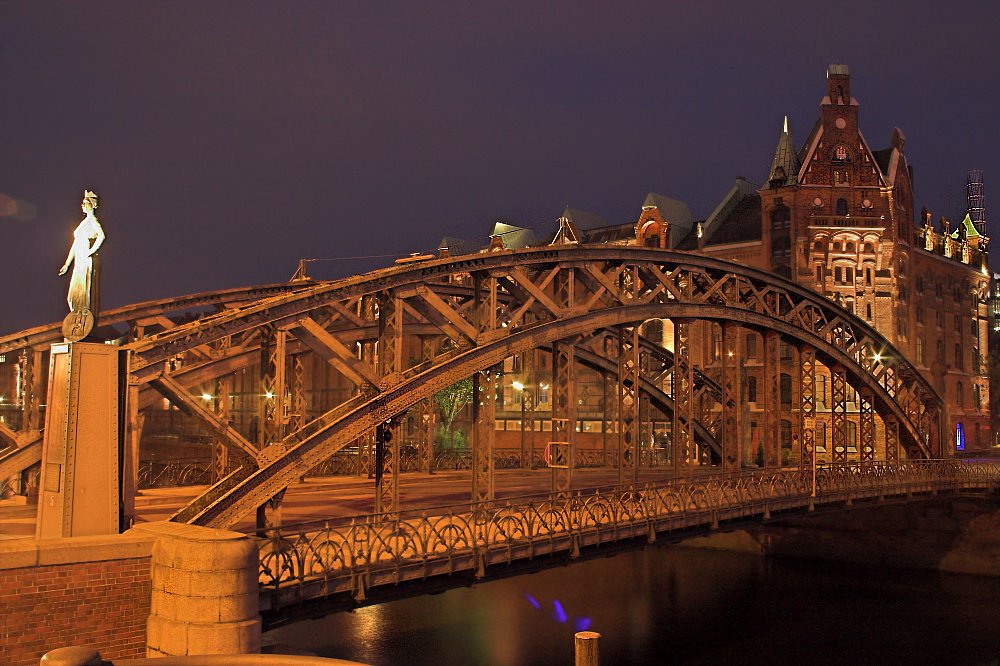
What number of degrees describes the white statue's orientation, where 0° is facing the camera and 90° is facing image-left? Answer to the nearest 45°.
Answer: approximately 45°

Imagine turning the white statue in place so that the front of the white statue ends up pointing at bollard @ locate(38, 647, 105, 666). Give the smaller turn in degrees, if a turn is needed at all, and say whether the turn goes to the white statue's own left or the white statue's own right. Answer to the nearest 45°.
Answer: approximately 45° to the white statue's own left

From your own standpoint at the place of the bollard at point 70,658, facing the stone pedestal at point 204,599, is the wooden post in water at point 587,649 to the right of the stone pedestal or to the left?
right

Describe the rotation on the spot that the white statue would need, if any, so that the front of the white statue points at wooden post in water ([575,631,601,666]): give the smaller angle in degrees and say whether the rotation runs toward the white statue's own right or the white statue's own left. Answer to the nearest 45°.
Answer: approximately 90° to the white statue's own left
